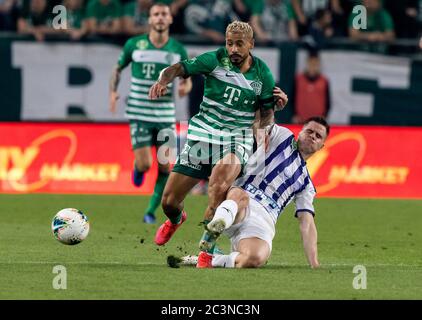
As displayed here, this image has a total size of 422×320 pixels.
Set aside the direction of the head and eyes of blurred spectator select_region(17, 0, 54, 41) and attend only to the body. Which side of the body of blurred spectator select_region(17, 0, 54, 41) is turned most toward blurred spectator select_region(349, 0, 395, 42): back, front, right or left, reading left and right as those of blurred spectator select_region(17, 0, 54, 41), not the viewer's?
left

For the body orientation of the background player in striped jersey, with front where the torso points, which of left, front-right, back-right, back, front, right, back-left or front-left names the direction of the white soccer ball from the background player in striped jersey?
front

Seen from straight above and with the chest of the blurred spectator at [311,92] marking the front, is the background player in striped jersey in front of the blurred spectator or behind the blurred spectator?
in front

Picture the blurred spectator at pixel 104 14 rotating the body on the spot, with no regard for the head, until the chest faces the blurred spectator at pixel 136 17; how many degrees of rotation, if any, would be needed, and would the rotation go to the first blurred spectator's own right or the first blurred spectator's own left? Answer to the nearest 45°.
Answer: approximately 90° to the first blurred spectator's own left

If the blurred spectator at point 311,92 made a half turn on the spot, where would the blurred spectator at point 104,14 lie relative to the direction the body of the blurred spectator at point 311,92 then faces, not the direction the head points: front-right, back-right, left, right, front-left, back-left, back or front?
left

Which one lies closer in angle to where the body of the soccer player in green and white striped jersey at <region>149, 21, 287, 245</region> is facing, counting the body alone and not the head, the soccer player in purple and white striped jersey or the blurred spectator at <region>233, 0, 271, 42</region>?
the soccer player in purple and white striped jersey

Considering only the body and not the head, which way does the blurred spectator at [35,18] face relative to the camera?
toward the camera

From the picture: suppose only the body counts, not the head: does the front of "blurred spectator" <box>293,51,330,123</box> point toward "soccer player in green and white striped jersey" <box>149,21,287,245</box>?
yes

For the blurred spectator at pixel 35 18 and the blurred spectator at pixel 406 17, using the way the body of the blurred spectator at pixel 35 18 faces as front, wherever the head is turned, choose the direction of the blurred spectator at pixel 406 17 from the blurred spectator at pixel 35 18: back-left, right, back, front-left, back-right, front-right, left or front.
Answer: left

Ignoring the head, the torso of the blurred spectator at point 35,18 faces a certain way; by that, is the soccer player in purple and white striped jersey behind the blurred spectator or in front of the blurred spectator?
in front

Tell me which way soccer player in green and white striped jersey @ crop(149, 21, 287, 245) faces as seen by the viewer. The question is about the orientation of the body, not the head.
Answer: toward the camera

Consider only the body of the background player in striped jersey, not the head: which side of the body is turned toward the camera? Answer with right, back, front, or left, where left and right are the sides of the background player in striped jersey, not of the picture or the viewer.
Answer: front
